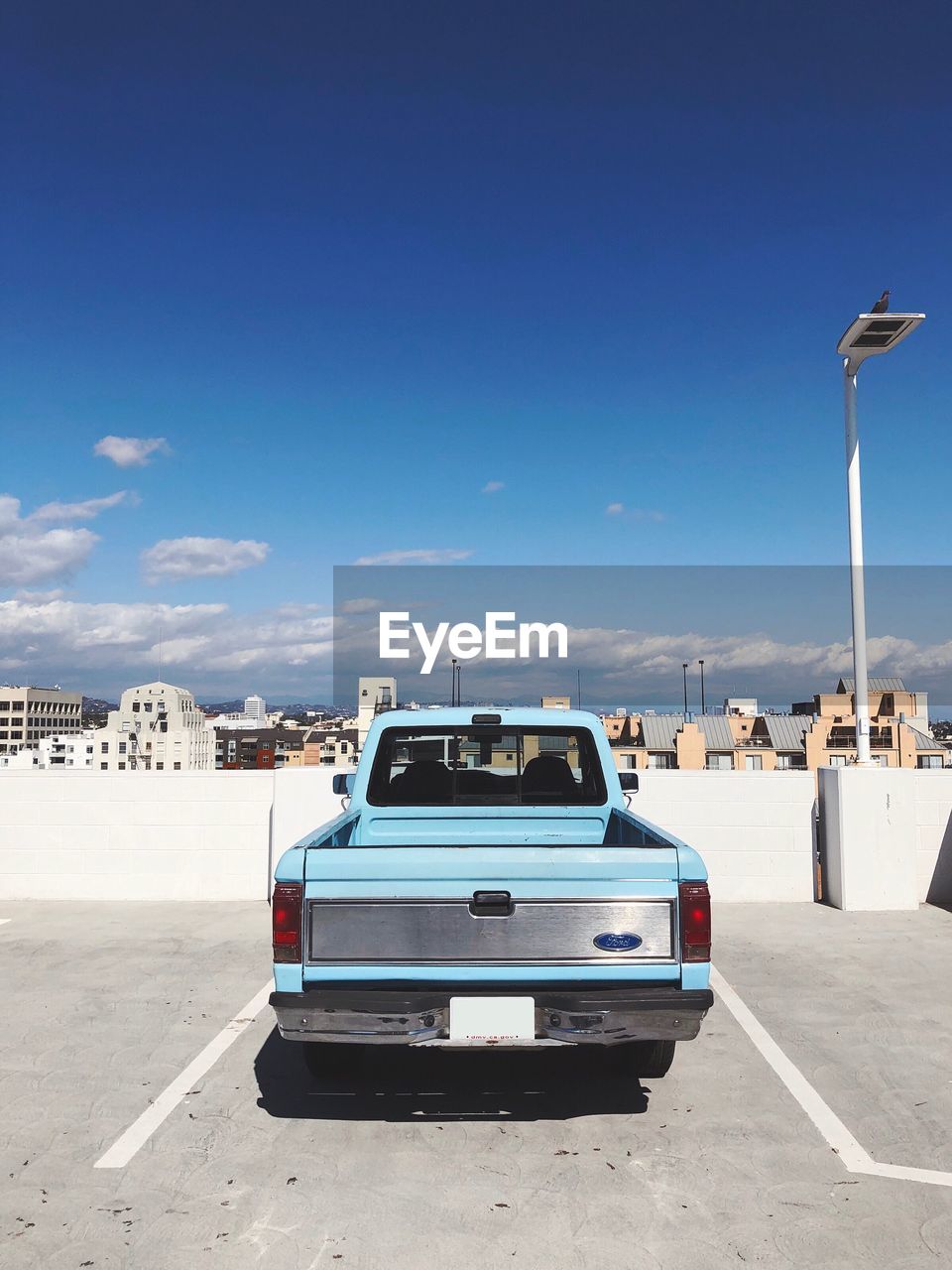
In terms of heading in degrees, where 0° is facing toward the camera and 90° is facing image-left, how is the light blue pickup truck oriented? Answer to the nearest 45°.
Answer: approximately 180°

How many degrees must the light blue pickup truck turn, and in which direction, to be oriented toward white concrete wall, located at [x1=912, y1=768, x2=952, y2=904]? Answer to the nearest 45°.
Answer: approximately 45° to its right

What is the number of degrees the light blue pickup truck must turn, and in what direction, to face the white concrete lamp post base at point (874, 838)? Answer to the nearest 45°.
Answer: approximately 45° to its right

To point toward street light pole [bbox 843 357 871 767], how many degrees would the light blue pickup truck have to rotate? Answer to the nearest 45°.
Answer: approximately 45° to its right
